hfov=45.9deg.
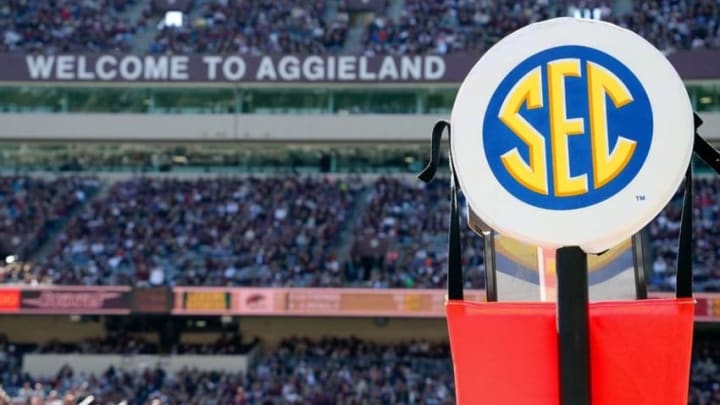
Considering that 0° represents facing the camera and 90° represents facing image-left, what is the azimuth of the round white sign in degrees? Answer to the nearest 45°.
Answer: approximately 0°
